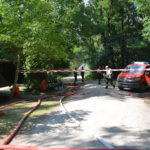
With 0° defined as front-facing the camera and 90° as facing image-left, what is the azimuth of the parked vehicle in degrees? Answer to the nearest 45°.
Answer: approximately 45°
